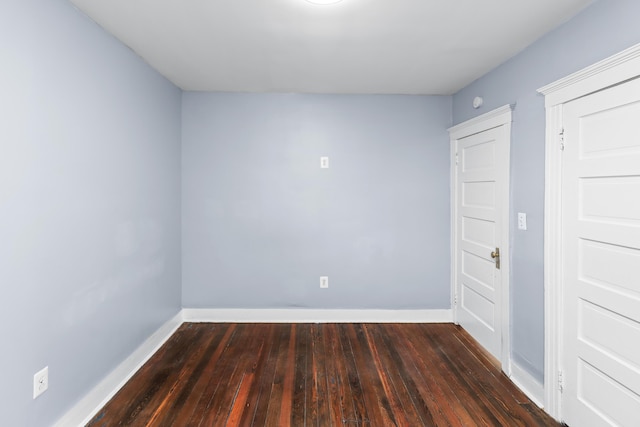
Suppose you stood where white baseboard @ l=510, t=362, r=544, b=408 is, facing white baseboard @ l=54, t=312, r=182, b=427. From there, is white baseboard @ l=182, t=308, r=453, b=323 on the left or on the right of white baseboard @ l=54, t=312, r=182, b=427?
right

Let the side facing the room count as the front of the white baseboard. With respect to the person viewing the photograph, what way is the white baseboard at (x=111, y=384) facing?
facing to the right of the viewer

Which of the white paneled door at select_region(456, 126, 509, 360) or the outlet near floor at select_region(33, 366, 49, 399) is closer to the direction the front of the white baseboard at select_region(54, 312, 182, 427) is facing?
the white paneled door

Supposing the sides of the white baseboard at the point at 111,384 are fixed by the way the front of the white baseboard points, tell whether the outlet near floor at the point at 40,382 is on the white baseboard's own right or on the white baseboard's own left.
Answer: on the white baseboard's own right

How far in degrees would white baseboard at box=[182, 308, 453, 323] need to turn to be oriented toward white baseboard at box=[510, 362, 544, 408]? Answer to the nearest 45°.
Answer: approximately 45° to its left

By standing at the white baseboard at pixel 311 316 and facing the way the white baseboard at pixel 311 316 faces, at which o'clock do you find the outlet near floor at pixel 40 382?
The outlet near floor is roughly at 1 o'clock from the white baseboard.

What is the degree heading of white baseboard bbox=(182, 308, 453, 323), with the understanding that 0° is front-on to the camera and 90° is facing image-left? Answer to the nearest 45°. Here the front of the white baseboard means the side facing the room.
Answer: approximately 0°

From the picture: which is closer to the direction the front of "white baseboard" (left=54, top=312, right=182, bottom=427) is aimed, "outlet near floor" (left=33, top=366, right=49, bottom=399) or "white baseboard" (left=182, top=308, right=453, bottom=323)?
the white baseboard
